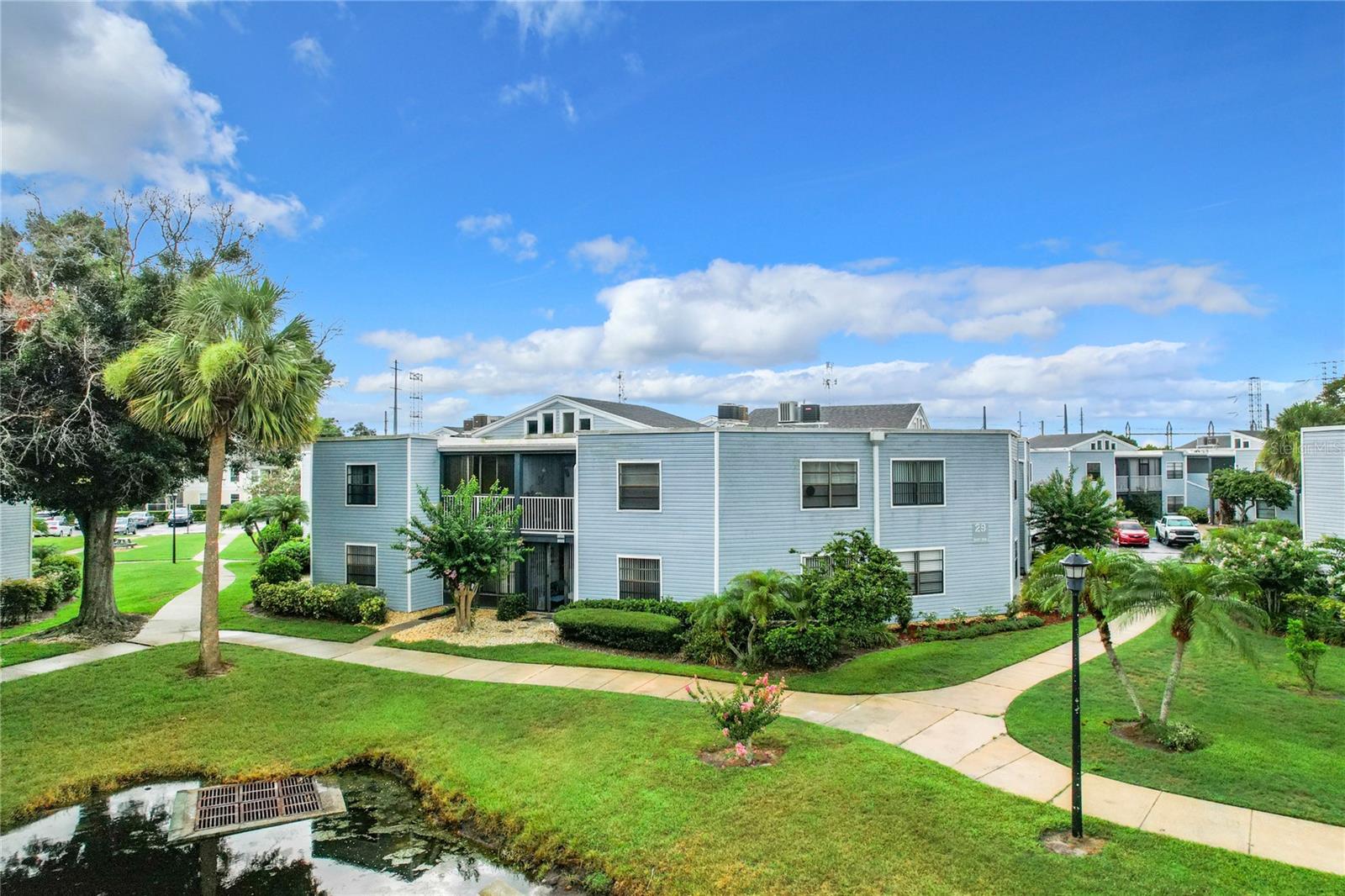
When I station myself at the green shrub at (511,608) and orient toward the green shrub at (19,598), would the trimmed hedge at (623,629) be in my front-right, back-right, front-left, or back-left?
back-left

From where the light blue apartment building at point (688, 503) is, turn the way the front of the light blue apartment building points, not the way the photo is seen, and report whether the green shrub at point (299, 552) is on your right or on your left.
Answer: on your right

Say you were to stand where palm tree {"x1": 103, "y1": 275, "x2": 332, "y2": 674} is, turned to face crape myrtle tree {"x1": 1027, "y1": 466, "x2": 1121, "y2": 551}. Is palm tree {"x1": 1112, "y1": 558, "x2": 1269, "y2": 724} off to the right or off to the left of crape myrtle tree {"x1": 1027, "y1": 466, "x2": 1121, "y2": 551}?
right

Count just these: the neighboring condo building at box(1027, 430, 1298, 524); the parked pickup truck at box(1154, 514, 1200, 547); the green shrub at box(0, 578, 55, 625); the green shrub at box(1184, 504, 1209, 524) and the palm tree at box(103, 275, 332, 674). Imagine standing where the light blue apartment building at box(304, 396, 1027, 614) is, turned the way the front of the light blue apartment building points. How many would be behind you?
3

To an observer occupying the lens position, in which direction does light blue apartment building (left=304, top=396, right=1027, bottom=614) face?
facing the viewer and to the left of the viewer

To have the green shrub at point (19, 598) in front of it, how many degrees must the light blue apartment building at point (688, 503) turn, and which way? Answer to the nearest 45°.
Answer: approximately 45° to its right

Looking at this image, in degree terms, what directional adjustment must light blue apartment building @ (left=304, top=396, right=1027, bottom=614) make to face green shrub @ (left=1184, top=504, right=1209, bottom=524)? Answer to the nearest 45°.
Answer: approximately 180°

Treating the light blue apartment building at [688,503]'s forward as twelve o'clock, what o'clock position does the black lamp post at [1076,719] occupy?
The black lamp post is roughly at 10 o'clock from the light blue apartment building.

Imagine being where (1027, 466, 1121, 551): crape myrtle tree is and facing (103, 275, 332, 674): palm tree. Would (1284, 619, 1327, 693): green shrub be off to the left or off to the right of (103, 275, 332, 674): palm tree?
left

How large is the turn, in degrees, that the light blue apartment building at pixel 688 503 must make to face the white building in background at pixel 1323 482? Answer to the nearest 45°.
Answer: approximately 135° to its left

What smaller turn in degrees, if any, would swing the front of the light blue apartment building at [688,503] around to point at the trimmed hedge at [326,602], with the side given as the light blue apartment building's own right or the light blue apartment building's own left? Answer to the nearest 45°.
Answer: approximately 45° to the light blue apartment building's own right

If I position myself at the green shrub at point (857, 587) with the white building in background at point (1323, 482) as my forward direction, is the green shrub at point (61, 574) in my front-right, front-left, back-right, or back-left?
back-left

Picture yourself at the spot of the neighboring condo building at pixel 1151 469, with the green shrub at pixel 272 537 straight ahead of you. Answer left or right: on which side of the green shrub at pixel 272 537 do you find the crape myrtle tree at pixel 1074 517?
left
